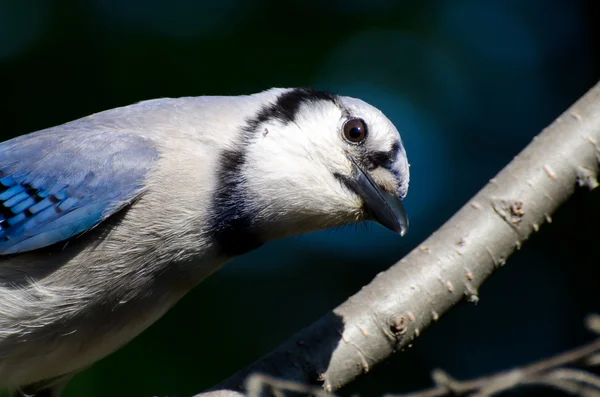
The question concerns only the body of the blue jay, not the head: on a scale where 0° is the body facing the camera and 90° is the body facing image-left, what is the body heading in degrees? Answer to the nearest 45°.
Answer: approximately 270°
